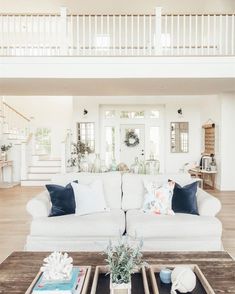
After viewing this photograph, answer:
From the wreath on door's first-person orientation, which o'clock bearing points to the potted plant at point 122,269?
The potted plant is roughly at 12 o'clock from the wreath on door.

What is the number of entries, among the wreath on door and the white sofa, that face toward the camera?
2

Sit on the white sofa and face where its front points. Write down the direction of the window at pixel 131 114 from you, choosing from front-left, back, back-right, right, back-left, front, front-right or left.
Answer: back

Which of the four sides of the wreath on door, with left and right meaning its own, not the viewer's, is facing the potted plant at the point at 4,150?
right

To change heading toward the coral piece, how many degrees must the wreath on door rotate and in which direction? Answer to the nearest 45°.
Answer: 0° — it already faces it

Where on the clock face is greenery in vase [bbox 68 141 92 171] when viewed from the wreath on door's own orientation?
The greenery in vase is roughly at 2 o'clock from the wreath on door.

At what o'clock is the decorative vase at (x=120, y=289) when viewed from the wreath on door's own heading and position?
The decorative vase is roughly at 12 o'clock from the wreath on door.

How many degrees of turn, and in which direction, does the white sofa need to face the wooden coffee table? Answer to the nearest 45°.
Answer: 0° — it already faces it

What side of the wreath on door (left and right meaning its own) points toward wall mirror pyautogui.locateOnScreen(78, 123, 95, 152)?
right
